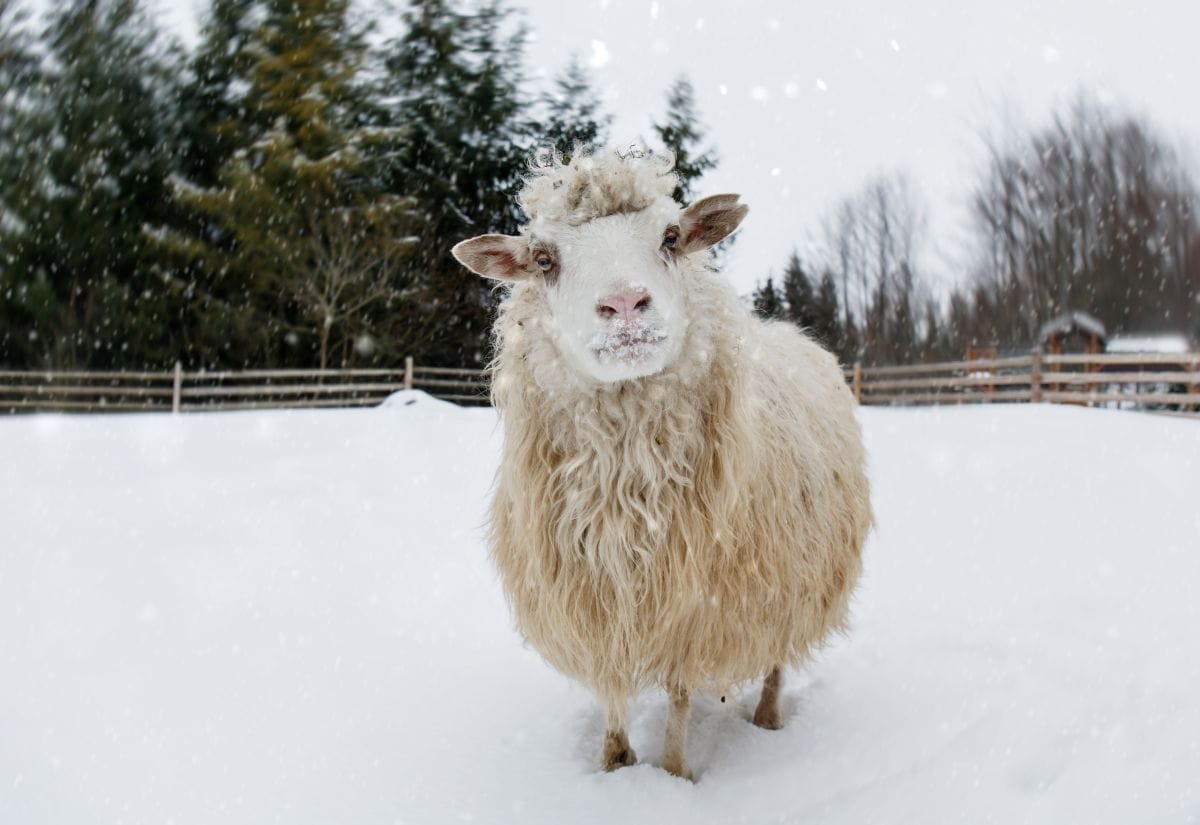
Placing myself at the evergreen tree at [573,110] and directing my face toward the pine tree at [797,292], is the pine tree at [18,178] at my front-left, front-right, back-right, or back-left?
back-left

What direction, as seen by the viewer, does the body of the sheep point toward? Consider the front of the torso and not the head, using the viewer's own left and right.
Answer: facing the viewer and to the left of the viewer

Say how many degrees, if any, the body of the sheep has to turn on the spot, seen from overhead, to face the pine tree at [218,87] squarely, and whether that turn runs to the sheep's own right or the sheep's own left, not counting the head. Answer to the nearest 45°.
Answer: approximately 90° to the sheep's own right

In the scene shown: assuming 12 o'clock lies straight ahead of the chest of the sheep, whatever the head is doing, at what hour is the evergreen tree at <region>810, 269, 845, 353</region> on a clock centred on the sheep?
The evergreen tree is roughly at 5 o'clock from the sheep.

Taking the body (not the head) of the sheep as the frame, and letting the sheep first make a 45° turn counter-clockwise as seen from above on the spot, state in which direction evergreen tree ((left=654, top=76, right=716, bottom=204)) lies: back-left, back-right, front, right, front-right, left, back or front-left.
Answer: back

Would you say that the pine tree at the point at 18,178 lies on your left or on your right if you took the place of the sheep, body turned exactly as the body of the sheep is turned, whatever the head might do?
on your right

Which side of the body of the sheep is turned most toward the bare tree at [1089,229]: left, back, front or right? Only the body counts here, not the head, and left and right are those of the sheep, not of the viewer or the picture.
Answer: back

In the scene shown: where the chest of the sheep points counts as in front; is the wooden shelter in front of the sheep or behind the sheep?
behind
